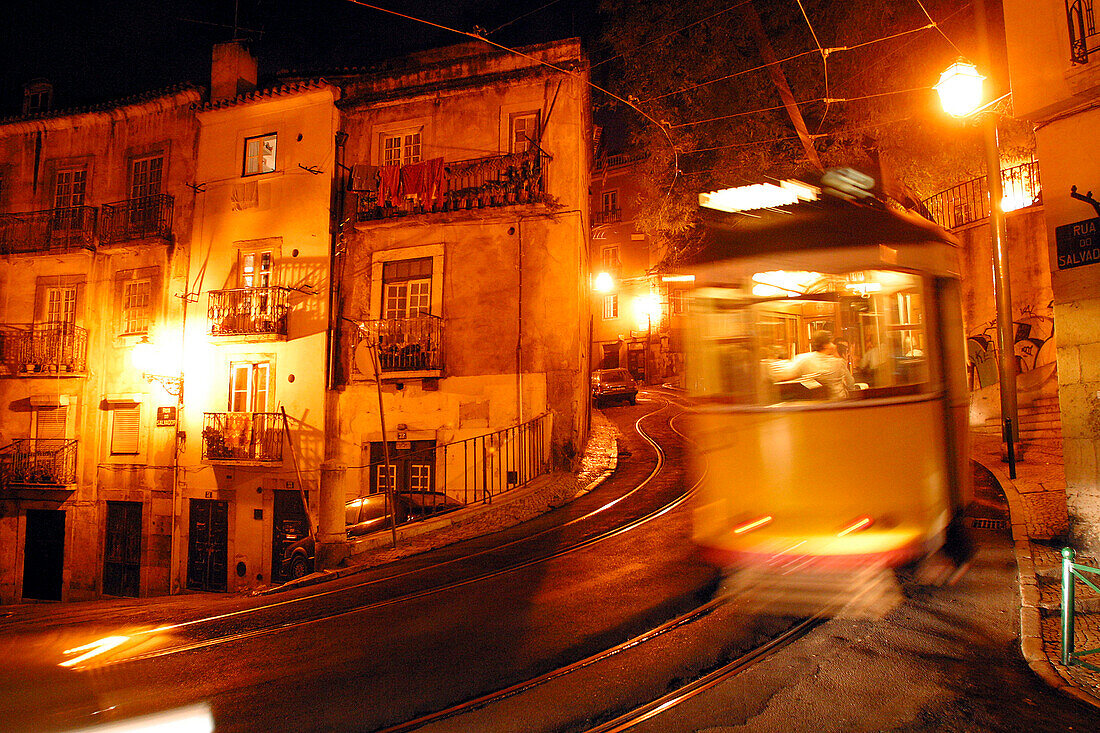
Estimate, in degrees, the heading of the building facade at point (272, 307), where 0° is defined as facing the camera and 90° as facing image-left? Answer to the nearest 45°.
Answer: approximately 0°

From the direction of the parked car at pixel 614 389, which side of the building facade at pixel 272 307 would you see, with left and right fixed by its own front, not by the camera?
left

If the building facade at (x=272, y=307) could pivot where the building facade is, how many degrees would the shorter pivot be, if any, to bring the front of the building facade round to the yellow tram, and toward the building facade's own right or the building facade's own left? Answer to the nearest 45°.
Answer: approximately 45° to the building facade's own left

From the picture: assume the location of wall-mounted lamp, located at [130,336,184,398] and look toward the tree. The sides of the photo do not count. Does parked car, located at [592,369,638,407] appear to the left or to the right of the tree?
left
